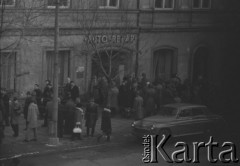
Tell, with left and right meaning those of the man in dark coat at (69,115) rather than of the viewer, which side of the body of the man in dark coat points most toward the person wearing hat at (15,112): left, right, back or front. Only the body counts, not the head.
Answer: left

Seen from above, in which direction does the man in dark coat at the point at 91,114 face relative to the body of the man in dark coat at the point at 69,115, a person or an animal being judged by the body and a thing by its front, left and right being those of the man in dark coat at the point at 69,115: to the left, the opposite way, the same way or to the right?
the same way

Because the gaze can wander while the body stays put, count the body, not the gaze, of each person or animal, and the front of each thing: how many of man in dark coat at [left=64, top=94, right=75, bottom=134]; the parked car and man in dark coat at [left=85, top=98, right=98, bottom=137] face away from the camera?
2

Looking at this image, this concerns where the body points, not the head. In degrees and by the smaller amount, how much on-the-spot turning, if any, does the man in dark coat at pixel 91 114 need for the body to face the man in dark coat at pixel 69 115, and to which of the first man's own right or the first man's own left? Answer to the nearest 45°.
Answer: approximately 90° to the first man's own left

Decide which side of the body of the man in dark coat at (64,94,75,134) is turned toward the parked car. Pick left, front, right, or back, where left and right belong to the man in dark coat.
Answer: right

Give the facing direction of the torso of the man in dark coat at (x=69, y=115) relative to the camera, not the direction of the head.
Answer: away from the camera

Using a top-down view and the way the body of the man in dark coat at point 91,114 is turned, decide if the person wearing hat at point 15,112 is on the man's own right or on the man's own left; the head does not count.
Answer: on the man's own left

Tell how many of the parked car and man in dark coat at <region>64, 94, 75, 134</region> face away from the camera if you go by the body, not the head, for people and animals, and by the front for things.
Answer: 1

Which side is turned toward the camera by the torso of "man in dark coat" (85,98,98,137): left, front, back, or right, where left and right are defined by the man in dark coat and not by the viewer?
back

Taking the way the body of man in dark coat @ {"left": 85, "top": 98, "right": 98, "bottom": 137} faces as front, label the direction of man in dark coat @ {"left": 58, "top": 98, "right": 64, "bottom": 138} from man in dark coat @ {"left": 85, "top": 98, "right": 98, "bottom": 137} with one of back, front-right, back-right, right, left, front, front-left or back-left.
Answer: left

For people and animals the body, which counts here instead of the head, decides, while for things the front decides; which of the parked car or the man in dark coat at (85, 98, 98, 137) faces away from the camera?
the man in dark coat

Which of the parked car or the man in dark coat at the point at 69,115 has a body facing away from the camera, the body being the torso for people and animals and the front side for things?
the man in dark coat

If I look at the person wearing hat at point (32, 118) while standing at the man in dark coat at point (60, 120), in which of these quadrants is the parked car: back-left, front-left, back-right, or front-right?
back-left
